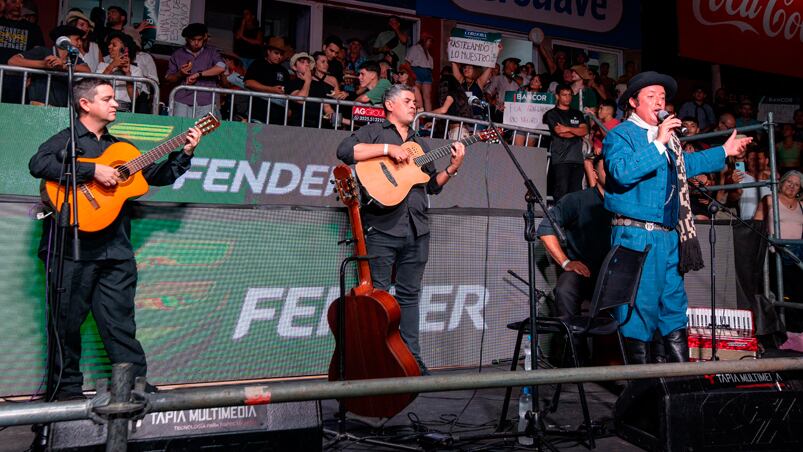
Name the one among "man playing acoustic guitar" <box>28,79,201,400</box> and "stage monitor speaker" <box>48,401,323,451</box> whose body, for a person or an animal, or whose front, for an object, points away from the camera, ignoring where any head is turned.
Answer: the stage monitor speaker

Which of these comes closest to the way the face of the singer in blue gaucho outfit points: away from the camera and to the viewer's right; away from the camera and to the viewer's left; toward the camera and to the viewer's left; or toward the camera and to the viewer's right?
toward the camera and to the viewer's right

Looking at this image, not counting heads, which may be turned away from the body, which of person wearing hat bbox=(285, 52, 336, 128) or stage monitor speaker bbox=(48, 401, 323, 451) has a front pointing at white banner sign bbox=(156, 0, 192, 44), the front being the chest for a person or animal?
the stage monitor speaker

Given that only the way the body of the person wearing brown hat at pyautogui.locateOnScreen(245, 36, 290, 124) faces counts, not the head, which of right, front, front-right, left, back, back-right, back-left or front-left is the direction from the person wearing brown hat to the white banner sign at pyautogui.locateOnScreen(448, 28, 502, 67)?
front-left

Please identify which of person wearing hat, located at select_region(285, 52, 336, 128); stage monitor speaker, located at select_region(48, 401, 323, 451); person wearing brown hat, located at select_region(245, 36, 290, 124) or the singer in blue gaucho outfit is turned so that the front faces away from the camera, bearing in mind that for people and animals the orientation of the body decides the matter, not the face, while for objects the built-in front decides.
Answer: the stage monitor speaker

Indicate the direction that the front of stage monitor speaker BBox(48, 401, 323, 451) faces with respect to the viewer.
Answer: facing away from the viewer

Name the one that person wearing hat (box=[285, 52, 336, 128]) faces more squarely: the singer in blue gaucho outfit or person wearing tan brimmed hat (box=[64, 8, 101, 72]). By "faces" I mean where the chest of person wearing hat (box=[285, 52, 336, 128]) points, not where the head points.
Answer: the singer in blue gaucho outfit

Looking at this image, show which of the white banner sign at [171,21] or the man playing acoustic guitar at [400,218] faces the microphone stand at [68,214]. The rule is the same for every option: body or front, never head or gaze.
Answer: the white banner sign

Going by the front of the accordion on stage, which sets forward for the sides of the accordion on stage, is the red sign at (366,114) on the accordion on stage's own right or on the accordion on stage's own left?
on the accordion on stage's own right

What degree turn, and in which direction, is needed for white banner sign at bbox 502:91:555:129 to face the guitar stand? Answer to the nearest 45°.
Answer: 0° — it already faces it

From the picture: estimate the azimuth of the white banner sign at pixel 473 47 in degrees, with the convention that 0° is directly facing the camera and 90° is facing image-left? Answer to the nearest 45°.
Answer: approximately 0°
